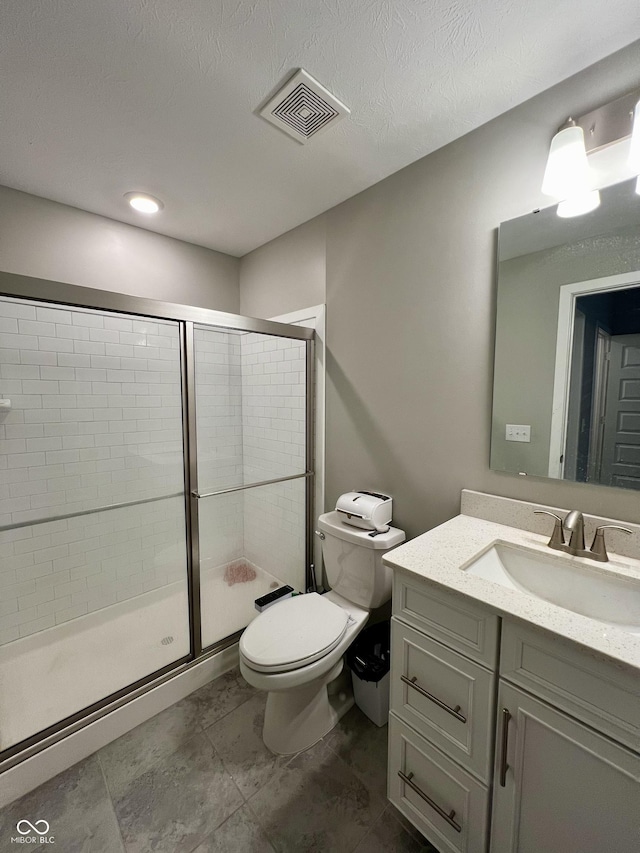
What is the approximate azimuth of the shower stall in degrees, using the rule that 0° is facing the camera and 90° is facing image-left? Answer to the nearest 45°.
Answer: approximately 315°

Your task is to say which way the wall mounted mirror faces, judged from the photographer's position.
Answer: facing the viewer and to the left of the viewer

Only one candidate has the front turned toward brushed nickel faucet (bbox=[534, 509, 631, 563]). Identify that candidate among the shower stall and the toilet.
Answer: the shower stall

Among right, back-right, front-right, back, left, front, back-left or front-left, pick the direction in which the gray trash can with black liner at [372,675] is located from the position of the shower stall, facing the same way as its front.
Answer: front

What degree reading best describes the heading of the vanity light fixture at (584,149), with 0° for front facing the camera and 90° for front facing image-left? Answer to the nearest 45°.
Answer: approximately 45°
